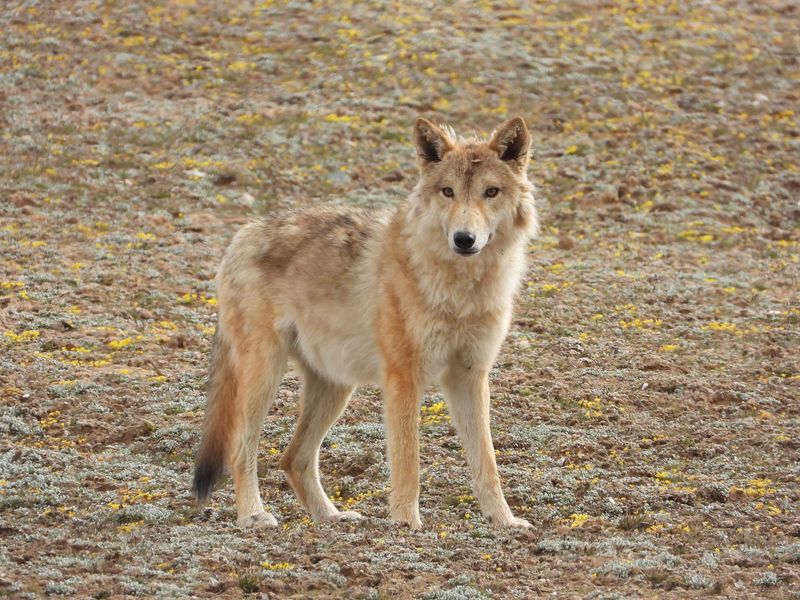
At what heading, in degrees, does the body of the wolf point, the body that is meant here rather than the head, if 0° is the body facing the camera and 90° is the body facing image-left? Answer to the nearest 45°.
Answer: approximately 315°
